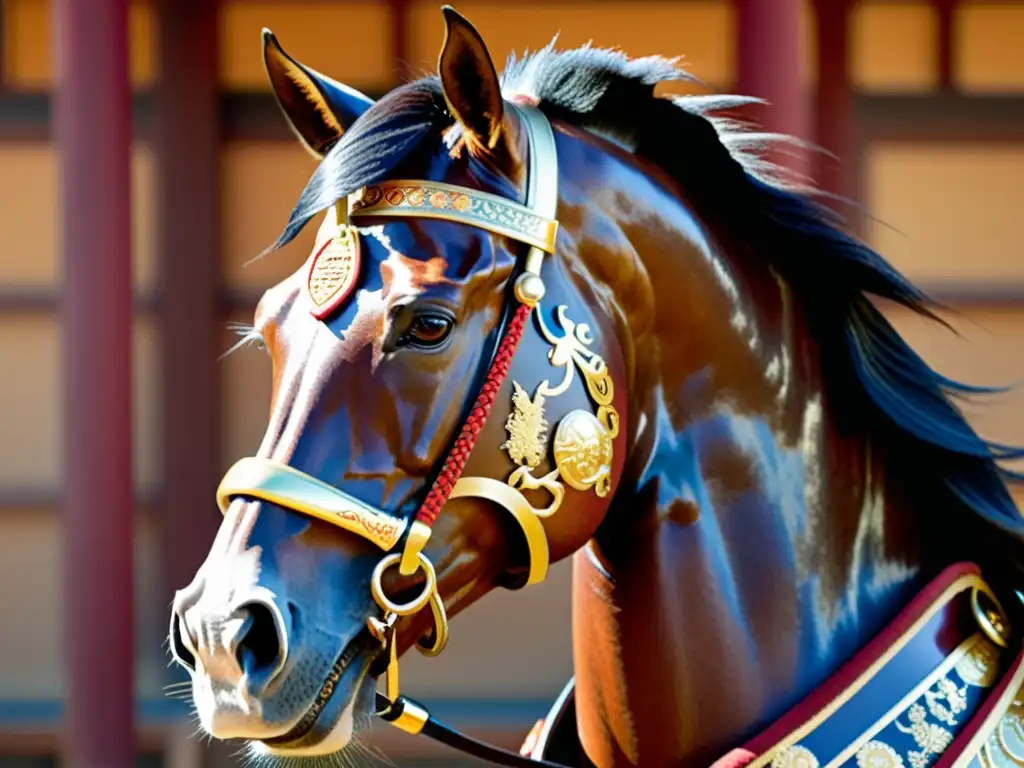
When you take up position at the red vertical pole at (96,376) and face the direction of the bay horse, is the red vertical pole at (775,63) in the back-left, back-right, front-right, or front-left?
front-left

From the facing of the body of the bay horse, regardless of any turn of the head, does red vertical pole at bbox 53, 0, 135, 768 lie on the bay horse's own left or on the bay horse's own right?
on the bay horse's own right

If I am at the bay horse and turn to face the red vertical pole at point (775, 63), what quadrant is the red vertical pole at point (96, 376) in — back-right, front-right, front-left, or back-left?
front-left

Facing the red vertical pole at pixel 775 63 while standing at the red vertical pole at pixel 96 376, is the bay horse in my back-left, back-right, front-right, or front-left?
front-right

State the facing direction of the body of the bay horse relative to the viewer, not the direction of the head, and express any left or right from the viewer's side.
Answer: facing the viewer and to the left of the viewer

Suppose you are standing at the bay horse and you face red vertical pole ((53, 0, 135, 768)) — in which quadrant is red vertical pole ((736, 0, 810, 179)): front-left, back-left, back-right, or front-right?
front-right

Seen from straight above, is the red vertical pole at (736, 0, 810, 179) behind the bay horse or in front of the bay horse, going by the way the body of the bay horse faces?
behind
